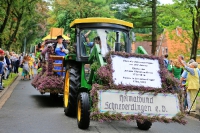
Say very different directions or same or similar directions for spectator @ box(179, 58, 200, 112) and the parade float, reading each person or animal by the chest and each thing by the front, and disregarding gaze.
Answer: very different directions

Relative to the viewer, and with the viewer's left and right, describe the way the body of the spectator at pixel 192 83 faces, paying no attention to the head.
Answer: facing away from the viewer and to the left of the viewer

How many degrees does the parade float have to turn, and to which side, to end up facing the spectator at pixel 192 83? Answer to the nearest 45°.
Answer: approximately 90° to its left

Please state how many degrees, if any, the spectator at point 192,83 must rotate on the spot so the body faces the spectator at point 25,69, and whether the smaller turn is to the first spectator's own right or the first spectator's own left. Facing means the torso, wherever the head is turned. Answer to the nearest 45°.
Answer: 0° — they already face them

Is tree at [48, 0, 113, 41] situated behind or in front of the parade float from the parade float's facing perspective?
behind

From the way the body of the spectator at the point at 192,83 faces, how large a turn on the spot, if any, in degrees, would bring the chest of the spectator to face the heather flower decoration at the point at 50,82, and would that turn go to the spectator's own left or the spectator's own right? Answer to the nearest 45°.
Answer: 0° — they already face it
